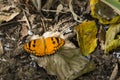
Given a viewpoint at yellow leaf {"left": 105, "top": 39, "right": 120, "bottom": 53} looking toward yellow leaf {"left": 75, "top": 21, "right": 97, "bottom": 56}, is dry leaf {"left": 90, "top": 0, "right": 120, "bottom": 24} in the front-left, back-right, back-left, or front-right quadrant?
front-right

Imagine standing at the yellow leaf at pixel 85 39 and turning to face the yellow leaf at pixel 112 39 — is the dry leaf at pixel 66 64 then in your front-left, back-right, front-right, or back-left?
back-right

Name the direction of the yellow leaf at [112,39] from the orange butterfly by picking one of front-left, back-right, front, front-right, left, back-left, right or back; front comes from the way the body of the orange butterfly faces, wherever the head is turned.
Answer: right

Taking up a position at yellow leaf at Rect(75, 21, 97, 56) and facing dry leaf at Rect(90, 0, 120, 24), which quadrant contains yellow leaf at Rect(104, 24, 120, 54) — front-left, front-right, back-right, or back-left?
front-right

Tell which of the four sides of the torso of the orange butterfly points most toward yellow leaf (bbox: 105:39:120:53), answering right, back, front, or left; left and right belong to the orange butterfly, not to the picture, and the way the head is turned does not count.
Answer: right

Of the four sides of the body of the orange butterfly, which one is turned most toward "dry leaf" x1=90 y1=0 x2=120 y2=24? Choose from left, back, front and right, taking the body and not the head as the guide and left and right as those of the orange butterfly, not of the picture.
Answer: right

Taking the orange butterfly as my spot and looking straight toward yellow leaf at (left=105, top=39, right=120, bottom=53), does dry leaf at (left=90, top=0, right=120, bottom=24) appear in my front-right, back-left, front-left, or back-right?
front-left

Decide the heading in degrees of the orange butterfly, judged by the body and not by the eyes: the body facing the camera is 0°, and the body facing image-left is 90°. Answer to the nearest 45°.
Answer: approximately 180°
